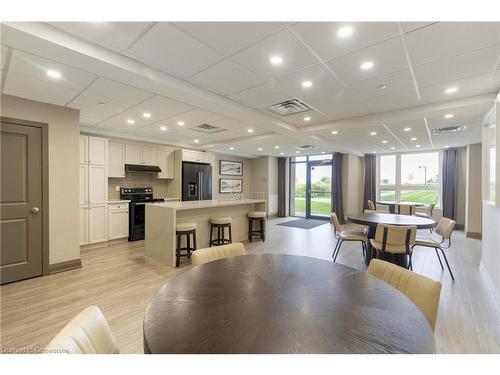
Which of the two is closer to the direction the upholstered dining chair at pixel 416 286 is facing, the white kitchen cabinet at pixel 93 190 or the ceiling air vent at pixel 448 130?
the white kitchen cabinet

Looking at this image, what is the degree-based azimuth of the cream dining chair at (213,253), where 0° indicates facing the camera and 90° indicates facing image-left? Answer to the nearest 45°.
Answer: approximately 315°

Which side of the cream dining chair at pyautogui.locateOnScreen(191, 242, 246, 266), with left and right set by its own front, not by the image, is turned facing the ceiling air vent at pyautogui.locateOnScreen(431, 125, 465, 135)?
left

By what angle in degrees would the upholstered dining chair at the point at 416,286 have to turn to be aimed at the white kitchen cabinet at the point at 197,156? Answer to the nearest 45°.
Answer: approximately 90° to its right

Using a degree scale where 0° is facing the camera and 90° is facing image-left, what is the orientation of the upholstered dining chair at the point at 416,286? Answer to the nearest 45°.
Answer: approximately 45°

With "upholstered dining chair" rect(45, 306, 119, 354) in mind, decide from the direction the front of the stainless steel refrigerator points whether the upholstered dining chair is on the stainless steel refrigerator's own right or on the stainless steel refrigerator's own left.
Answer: on the stainless steel refrigerator's own right

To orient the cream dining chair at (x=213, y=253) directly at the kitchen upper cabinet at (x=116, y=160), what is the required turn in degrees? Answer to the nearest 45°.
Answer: approximately 180°

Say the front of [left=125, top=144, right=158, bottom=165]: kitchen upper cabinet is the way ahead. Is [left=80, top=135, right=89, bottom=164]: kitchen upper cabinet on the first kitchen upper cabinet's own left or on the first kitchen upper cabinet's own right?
on the first kitchen upper cabinet's own right
